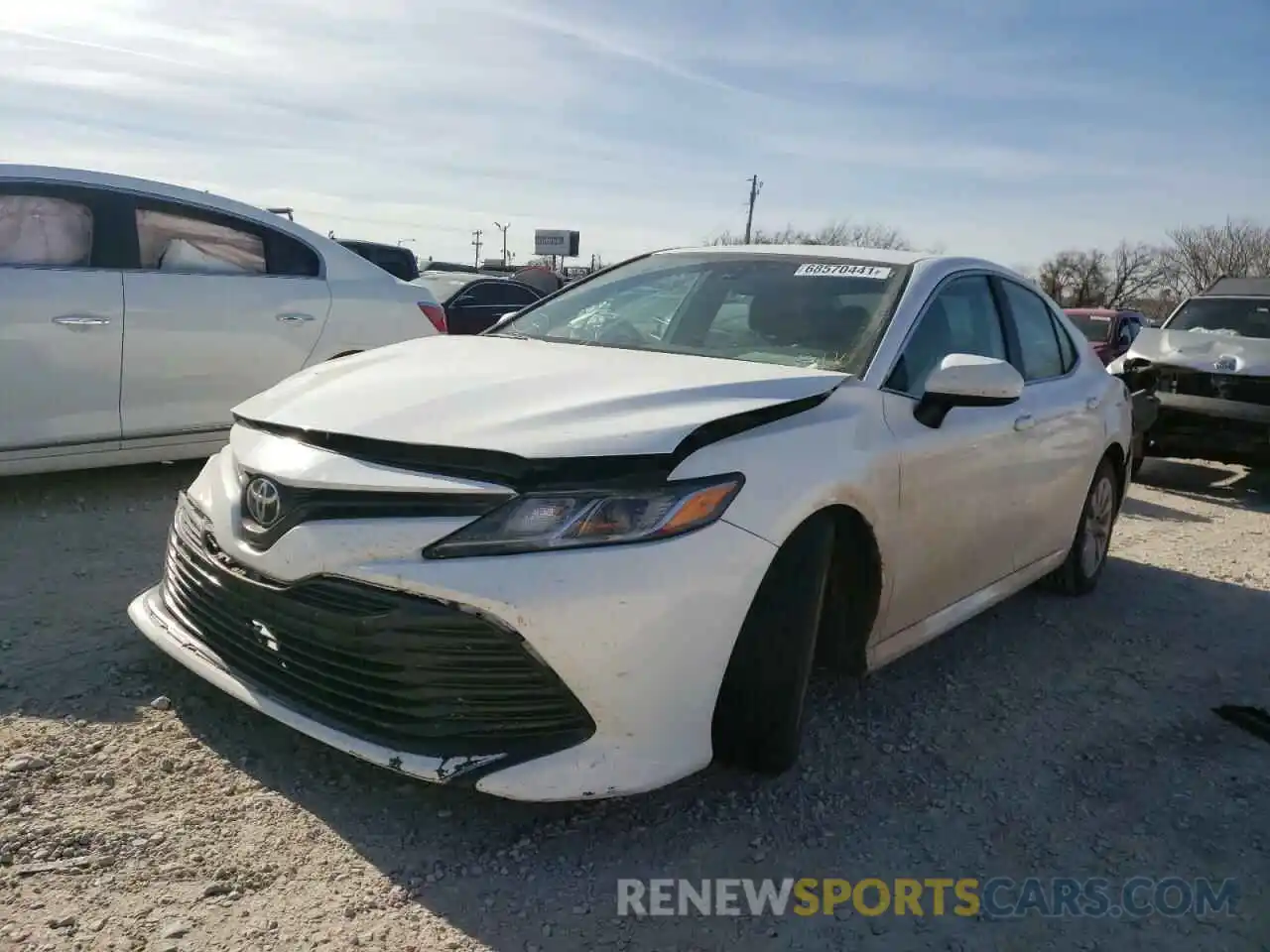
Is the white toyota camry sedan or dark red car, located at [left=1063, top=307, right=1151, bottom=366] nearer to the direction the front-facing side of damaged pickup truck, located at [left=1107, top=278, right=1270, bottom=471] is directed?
the white toyota camry sedan

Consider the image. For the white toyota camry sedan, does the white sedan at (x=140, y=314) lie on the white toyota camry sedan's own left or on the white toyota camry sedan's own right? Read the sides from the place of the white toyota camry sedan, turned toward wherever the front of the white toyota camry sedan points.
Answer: on the white toyota camry sedan's own right

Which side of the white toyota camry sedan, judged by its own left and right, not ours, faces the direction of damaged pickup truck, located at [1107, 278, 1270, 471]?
back

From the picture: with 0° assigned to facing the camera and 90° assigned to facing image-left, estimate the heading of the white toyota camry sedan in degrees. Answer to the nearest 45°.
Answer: approximately 45°

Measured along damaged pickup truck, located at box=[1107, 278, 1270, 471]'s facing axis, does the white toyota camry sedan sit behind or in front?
in front

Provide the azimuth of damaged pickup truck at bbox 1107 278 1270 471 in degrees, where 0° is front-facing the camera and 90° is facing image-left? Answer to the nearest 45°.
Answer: approximately 45°

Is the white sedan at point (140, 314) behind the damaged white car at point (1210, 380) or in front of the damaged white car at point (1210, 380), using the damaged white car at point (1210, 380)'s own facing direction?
in front

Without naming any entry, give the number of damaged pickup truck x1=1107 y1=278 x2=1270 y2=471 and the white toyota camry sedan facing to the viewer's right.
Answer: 0

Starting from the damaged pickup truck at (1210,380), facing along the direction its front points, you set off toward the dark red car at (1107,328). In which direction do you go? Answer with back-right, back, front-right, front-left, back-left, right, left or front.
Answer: back-right

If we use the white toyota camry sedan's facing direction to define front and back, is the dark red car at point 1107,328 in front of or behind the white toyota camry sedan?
behind
